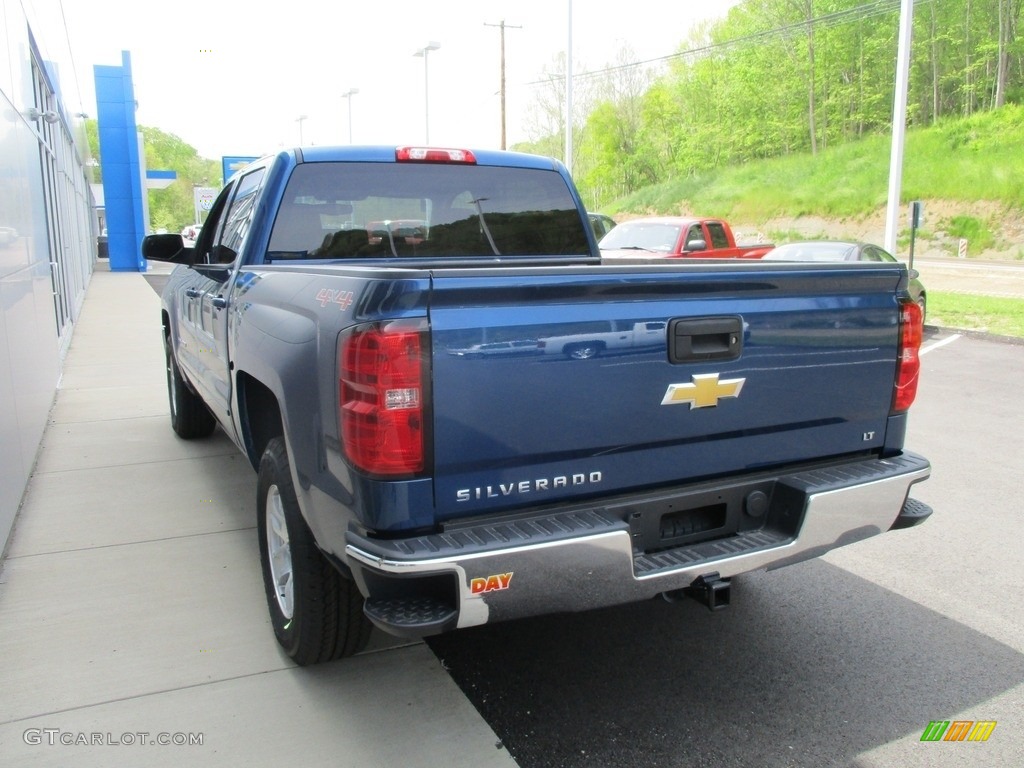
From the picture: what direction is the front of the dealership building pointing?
to the viewer's right

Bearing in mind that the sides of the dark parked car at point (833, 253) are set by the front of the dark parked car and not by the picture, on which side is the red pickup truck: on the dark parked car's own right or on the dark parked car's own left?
on the dark parked car's own right

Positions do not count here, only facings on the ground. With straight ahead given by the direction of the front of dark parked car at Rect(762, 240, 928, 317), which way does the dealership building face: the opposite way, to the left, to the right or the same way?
the opposite way

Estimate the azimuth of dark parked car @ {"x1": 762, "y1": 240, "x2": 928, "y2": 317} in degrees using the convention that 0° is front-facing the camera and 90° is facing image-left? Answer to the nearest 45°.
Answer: approximately 45°

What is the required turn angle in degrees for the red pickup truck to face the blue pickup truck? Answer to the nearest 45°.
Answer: approximately 45° to its left

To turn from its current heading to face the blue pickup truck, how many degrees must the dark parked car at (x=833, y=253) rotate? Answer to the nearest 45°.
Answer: approximately 45° to its left

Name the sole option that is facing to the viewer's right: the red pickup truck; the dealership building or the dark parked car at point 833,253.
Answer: the dealership building

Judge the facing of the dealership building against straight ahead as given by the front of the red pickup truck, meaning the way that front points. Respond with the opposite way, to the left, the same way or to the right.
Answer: the opposite way
